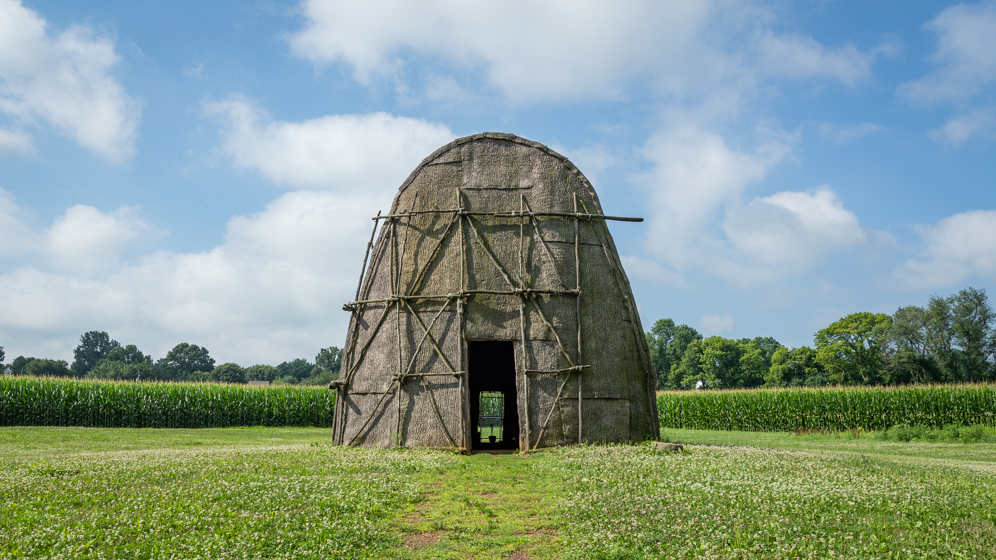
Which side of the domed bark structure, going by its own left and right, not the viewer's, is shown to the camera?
front
